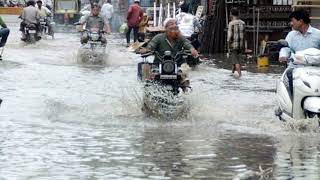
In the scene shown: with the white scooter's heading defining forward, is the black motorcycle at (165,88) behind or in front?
behind

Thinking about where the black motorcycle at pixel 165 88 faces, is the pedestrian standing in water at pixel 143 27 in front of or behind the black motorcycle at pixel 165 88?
behind

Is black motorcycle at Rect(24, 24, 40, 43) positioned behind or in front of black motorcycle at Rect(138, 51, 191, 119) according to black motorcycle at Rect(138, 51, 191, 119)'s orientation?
behind

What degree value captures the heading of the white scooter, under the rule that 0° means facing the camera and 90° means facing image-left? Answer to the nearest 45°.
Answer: approximately 315°

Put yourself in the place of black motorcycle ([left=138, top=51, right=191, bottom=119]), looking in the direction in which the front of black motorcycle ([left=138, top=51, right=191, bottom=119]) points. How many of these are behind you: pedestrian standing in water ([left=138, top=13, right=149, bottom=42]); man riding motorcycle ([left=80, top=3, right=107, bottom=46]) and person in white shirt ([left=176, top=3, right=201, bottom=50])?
3

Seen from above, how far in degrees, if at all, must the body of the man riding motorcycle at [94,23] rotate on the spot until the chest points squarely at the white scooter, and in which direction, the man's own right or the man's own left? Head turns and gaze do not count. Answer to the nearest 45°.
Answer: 0° — they already face it
